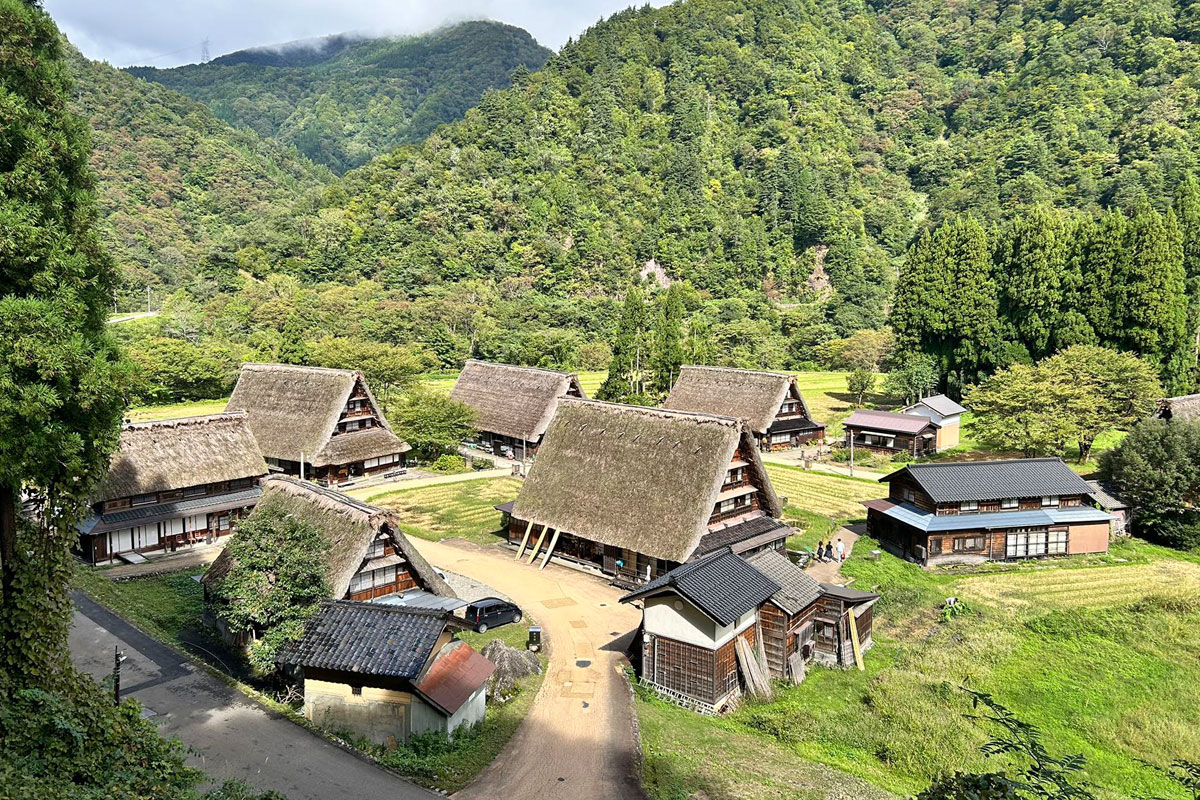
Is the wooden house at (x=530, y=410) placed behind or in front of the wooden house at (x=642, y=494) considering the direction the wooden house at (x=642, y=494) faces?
behind

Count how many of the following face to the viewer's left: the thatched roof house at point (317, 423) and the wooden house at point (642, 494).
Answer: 0

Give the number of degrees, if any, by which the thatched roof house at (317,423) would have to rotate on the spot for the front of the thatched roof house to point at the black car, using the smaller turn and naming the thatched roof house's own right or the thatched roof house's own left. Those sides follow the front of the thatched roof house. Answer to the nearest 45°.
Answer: approximately 45° to the thatched roof house's own right

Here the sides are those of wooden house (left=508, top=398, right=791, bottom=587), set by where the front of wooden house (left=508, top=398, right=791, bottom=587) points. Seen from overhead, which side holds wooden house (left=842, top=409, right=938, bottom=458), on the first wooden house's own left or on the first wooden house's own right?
on the first wooden house's own left

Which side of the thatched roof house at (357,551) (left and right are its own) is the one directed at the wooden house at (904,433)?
left

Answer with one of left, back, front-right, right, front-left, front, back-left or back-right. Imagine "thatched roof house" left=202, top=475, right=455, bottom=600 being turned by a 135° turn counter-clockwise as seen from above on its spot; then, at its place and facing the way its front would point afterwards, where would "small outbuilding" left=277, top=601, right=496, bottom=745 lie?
back

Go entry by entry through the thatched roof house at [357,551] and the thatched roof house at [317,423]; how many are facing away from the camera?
0

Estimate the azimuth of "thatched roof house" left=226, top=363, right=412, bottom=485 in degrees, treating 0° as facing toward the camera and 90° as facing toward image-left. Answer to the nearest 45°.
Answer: approximately 315°

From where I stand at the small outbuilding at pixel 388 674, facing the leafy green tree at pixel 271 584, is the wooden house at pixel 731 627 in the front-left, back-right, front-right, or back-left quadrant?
back-right

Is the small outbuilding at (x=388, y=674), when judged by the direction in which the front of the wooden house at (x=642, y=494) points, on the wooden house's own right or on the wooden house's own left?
on the wooden house's own right

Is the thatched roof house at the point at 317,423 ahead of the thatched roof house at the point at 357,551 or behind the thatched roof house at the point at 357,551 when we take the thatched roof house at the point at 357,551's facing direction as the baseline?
behind

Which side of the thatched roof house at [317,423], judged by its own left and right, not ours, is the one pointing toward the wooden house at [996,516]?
front

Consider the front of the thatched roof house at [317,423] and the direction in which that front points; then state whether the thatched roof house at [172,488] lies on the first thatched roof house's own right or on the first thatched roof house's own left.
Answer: on the first thatched roof house's own right

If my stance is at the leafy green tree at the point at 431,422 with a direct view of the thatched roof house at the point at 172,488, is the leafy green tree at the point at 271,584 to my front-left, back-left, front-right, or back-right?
front-left

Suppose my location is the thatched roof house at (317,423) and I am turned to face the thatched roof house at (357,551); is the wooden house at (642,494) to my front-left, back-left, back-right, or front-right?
front-left

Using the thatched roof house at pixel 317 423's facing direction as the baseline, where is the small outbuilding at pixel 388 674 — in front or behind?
in front
